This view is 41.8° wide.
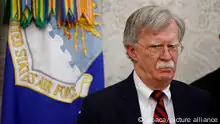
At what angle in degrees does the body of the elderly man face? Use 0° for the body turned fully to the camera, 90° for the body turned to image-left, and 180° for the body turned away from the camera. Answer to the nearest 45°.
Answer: approximately 315°

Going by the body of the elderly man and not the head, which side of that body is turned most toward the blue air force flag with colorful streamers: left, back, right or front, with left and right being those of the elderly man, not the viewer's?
back
